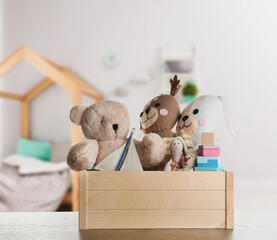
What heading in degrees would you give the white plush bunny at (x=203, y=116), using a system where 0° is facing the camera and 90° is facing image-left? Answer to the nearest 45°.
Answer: approximately 45°

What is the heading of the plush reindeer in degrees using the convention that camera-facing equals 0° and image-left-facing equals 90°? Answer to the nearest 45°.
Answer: approximately 45°

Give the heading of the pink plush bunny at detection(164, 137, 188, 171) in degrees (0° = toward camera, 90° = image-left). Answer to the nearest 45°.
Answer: approximately 0°

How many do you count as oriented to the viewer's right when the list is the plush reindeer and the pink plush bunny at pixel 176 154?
0

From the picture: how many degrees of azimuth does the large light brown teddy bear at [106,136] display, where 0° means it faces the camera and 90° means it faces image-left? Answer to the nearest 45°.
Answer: approximately 315°

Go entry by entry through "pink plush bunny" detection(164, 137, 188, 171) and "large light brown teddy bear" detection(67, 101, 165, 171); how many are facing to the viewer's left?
0
